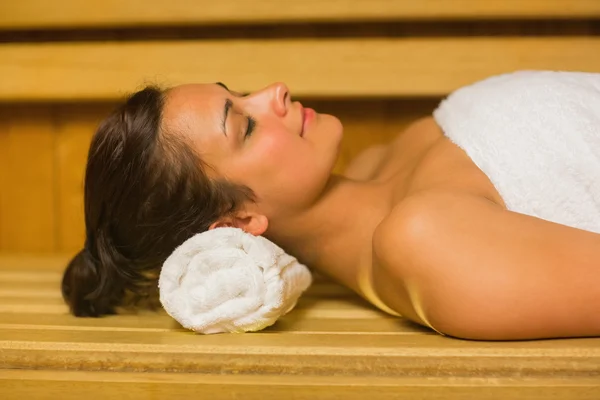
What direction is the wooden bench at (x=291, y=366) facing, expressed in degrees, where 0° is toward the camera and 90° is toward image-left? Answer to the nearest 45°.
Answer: approximately 0°
